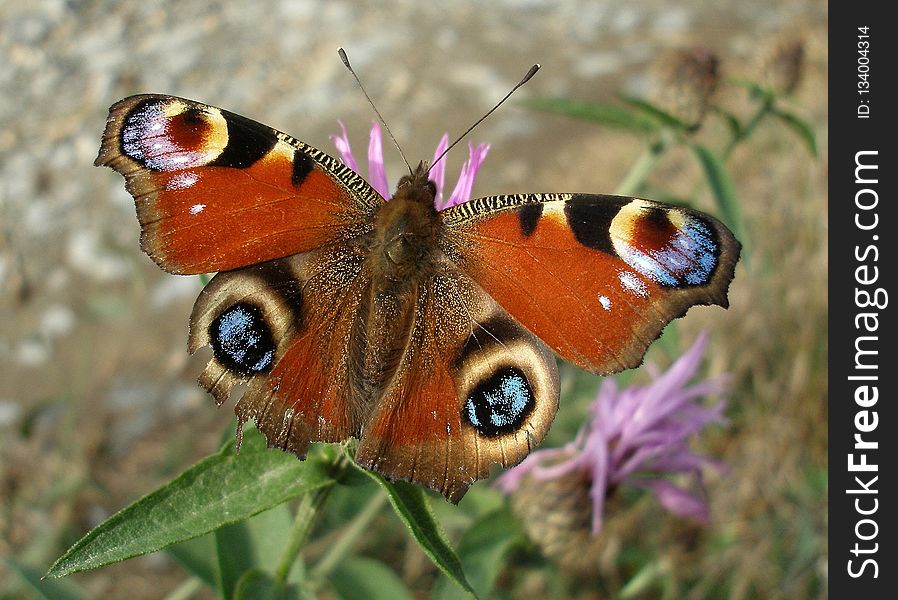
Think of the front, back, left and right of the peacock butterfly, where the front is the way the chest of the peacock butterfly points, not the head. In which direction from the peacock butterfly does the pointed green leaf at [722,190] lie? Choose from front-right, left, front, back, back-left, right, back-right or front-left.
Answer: front-right

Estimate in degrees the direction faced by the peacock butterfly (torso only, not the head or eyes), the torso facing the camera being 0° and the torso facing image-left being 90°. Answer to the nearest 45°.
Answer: approximately 180°

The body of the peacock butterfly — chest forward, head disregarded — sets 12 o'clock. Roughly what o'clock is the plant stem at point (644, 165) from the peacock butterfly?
The plant stem is roughly at 1 o'clock from the peacock butterfly.

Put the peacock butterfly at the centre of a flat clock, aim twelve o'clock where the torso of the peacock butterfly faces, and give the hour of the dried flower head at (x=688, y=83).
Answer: The dried flower head is roughly at 1 o'clock from the peacock butterfly.

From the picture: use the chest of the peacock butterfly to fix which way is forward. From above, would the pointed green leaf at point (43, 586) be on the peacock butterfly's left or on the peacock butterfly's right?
on the peacock butterfly's left

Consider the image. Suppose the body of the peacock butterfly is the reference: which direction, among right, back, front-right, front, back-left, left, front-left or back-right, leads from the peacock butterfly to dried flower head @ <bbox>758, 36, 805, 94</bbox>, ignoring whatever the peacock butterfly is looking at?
front-right
